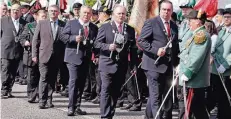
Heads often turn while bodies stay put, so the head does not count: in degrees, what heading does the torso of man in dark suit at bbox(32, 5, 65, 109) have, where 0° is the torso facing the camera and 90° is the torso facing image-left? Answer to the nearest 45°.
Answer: approximately 315°

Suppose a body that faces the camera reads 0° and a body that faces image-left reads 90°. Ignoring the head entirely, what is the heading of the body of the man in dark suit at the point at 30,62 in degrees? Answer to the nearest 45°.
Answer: approximately 315°

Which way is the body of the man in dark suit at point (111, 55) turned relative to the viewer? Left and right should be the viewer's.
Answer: facing the viewer and to the right of the viewer

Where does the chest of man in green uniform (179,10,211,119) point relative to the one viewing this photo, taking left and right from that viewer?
facing to the left of the viewer

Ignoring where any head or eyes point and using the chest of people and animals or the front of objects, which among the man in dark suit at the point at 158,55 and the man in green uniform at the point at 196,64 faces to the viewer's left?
the man in green uniform

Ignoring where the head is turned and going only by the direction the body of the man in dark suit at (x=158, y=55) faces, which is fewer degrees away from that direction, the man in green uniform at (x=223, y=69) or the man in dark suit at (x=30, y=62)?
the man in green uniform
